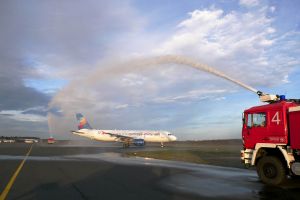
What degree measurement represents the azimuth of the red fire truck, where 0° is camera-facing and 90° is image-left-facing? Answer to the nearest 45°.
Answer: approximately 90°
